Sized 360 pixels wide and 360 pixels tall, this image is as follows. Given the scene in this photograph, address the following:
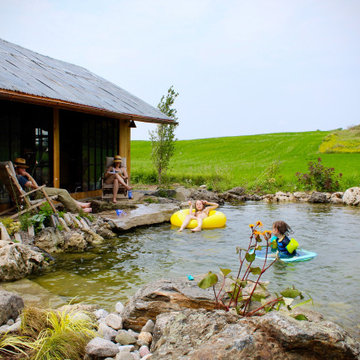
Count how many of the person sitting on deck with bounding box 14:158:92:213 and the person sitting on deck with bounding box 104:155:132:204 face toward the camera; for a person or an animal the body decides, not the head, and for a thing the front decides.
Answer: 1

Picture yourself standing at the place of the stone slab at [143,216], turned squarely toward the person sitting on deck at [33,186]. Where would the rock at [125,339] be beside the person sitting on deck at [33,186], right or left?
left

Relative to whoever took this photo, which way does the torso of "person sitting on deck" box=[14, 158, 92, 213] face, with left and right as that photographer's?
facing to the right of the viewer

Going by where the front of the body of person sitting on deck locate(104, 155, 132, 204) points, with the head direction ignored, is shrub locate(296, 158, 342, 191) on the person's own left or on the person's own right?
on the person's own left

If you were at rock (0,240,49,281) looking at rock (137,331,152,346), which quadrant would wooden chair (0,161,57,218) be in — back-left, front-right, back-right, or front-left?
back-left

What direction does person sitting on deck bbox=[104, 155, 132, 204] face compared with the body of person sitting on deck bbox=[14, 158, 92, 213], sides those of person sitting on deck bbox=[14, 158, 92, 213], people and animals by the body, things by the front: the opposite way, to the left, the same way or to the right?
to the right

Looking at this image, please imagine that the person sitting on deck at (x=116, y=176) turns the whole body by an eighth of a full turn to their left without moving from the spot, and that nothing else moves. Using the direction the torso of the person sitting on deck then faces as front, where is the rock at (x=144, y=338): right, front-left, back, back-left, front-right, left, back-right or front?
front-right

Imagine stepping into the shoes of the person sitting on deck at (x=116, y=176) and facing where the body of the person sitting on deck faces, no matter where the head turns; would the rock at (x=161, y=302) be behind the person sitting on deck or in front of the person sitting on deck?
in front

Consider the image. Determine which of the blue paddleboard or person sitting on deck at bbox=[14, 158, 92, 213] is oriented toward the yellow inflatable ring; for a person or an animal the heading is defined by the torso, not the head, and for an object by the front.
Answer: the person sitting on deck

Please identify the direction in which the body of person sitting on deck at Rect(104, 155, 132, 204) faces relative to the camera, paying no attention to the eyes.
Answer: toward the camera

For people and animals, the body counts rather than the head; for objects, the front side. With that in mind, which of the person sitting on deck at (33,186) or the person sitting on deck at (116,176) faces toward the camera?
the person sitting on deck at (116,176)

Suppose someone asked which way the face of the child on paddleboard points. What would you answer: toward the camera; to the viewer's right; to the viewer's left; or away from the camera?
to the viewer's left
